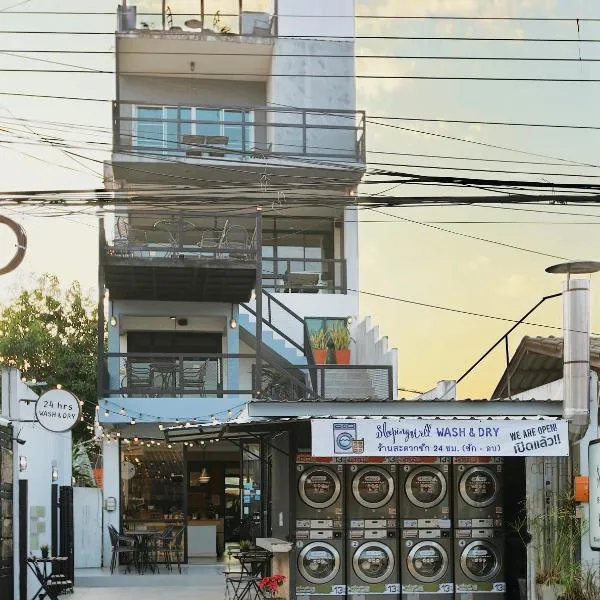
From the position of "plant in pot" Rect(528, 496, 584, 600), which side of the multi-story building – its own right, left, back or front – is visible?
front

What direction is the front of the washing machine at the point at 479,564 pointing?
toward the camera

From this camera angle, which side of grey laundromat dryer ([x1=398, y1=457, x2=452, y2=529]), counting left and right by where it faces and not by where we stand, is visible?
front

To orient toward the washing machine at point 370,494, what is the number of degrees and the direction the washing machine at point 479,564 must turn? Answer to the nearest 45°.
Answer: approximately 90° to its right

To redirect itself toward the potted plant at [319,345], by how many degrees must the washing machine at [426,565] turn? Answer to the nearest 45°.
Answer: approximately 180°

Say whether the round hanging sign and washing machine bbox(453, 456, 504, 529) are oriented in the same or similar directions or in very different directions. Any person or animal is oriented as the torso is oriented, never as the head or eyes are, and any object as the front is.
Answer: same or similar directions

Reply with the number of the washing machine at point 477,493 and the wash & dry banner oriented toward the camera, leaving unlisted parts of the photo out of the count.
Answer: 2

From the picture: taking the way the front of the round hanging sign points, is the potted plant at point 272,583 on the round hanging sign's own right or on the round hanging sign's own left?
on the round hanging sign's own left

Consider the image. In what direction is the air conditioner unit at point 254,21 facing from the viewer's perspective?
toward the camera

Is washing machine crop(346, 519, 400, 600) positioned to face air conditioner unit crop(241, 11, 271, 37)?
no

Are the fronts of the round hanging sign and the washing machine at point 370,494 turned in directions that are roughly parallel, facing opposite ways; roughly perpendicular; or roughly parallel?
roughly parallel

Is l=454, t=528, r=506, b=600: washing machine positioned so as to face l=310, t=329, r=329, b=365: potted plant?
no

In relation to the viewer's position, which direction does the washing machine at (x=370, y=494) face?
facing the viewer
